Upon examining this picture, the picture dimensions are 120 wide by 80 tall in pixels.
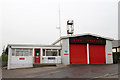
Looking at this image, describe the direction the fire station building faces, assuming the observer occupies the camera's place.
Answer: facing the viewer
